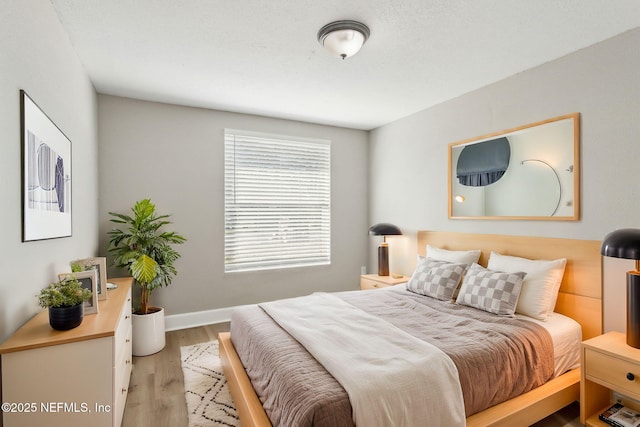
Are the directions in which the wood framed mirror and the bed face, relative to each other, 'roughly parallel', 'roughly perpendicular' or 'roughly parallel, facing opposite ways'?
roughly parallel

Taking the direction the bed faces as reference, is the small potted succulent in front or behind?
in front

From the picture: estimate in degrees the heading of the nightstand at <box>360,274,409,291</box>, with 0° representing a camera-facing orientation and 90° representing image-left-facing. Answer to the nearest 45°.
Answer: approximately 45°

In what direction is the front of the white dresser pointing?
to the viewer's right

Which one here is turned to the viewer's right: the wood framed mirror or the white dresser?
the white dresser

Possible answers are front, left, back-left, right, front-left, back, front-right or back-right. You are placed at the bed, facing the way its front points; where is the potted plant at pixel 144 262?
front-right

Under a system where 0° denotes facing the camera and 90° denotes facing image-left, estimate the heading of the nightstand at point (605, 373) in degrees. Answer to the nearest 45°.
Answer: approximately 45°

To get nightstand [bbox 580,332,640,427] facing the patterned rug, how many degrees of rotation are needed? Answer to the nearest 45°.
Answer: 0° — it already faces it

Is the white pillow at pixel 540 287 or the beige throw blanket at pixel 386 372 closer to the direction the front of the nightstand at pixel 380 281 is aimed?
the beige throw blanket

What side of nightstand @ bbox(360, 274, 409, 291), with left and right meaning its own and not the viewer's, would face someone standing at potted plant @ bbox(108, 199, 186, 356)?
front

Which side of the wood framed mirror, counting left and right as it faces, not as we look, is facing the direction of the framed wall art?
front

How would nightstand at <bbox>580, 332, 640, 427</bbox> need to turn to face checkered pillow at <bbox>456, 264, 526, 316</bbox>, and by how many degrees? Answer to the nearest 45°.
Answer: approximately 45° to its right
